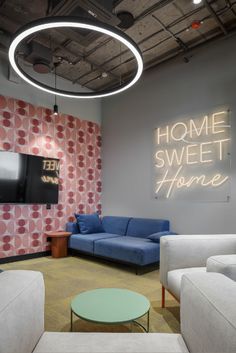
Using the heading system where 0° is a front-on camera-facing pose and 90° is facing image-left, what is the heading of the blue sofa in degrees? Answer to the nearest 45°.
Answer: approximately 45°

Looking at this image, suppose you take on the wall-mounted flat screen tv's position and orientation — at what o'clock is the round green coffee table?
The round green coffee table is roughly at 1 o'clock from the wall-mounted flat screen tv.

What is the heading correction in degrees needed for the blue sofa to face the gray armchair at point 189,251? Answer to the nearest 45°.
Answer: approximately 45° to its left

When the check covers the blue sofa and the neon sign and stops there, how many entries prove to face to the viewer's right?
0

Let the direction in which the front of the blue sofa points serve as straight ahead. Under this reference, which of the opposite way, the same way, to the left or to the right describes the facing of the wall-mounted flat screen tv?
to the left

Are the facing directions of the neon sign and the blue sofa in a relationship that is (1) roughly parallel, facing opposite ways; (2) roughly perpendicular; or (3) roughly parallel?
roughly parallel

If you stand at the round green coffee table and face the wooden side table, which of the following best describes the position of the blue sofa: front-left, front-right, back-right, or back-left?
front-right

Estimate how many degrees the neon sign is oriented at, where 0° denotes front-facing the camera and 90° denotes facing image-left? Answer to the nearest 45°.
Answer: approximately 45°

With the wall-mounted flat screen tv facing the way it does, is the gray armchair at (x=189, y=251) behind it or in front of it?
in front

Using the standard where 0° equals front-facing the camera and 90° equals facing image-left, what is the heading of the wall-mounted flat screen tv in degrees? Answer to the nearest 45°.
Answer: approximately 315°

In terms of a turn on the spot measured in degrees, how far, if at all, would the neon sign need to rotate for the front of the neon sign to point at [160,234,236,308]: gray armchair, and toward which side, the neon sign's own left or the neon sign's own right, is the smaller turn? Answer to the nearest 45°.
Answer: approximately 45° to the neon sign's own left

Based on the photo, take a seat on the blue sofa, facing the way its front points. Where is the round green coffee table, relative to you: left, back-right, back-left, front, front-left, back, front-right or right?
front-left

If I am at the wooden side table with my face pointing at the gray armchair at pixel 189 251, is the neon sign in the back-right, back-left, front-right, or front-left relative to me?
front-left

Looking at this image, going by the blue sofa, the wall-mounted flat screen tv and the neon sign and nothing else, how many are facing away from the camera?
0
